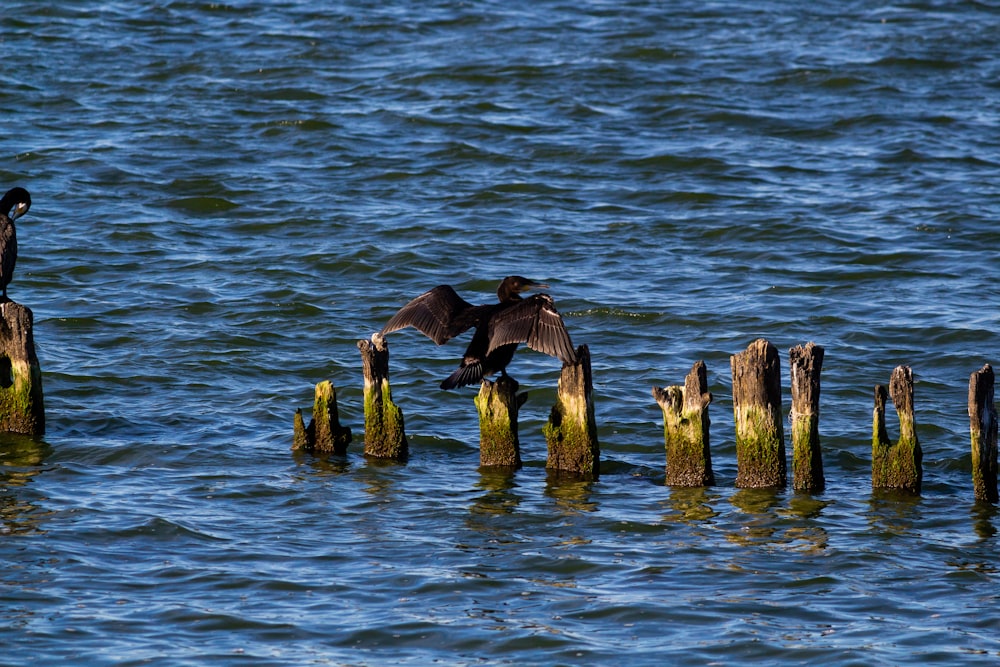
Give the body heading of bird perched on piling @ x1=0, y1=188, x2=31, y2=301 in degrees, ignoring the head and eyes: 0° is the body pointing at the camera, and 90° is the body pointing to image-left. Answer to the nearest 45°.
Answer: approximately 270°

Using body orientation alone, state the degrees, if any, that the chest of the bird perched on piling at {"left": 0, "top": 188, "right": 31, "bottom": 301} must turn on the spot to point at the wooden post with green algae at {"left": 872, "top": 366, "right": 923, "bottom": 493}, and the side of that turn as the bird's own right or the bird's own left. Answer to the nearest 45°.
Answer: approximately 45° to the bird's own right

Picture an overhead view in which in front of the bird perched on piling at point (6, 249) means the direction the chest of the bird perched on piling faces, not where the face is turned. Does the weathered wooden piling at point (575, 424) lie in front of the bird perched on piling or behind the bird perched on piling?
in front

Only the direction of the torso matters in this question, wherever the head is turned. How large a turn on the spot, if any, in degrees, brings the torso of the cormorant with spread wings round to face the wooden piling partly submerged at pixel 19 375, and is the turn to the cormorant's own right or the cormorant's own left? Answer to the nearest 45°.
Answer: approximately 135° to the cormorant's own left

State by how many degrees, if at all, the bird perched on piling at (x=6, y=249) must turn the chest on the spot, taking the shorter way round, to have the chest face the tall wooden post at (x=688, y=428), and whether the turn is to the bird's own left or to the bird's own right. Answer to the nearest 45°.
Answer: approximately 45° to the bird's own right

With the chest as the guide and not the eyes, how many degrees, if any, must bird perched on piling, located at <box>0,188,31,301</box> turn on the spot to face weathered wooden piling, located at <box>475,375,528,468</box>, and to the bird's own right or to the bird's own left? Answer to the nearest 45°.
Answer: approximately 45° to the bird's own right

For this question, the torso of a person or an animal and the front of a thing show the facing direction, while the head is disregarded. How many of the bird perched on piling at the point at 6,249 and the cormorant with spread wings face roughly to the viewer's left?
0

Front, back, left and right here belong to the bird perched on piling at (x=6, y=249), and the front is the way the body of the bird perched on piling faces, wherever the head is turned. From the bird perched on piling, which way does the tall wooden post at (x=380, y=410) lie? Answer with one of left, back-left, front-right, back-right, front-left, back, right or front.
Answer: front-right

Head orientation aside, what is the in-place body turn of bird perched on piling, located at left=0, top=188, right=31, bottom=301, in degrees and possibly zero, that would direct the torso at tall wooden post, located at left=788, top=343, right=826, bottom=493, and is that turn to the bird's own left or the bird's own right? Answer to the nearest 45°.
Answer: approximately 45° to the bird's own right

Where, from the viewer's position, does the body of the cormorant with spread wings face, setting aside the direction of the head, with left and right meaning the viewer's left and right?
facing away from the viewer and to the right of the viewer
